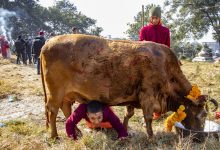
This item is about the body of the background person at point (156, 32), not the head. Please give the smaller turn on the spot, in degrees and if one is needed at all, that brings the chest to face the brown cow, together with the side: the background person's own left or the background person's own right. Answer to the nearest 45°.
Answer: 0° — they already face it

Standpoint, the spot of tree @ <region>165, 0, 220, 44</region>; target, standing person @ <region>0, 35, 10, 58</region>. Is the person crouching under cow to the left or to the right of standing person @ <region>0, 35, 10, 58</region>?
left

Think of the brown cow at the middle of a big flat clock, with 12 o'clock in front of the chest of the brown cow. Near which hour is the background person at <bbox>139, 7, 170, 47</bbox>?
The background person is roughly at 10 o'clock from the brown cow.

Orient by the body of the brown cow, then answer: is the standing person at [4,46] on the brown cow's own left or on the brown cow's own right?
on the brown cow's own left

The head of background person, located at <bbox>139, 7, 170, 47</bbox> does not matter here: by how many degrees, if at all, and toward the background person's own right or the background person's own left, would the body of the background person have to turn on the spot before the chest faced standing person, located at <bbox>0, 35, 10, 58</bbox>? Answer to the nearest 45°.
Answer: approximately 135° to the background person's own right

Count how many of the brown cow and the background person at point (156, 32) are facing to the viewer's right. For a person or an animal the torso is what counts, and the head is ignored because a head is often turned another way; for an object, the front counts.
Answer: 1

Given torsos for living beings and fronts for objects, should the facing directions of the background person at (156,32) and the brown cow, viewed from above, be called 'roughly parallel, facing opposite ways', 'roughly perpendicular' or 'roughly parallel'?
roughly perpendicular

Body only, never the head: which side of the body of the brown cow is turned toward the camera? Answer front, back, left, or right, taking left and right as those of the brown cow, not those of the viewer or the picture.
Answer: right

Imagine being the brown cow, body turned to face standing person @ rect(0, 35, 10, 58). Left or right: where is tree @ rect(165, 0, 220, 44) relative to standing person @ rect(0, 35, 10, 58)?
right

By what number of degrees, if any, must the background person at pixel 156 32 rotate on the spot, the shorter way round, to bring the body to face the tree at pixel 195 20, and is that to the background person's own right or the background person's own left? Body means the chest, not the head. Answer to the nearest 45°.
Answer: approximately 180°

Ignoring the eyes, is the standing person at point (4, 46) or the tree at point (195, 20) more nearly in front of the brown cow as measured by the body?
the tree
